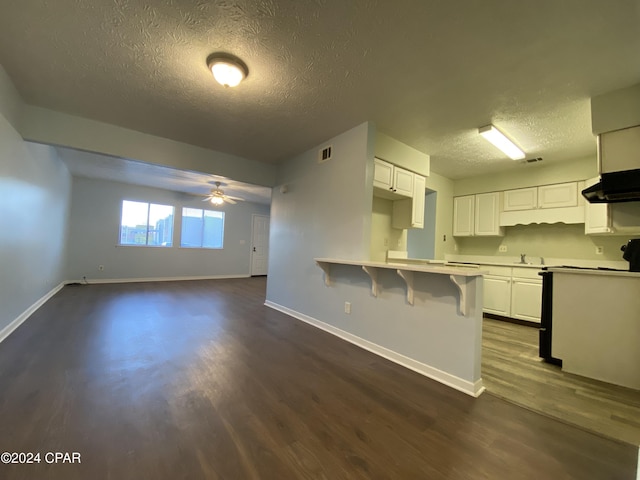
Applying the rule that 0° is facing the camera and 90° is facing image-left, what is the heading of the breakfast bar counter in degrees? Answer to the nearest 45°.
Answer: approximately 45°

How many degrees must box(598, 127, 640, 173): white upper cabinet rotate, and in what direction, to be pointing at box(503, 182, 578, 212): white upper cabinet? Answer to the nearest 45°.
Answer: approximately 90° to its right

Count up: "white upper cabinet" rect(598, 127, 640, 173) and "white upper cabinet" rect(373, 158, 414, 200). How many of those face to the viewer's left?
1

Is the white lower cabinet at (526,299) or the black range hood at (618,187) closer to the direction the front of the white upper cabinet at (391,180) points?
the black range hood

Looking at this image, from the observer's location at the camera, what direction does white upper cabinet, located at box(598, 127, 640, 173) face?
facing to the left of the viewer

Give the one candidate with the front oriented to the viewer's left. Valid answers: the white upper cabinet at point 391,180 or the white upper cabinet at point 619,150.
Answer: the white upper cabinet at point 619,150

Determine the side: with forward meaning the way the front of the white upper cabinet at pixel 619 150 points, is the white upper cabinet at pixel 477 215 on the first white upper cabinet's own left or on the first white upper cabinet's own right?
on the first white upper cabinet's own right

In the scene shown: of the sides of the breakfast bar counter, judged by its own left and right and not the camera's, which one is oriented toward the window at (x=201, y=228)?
right

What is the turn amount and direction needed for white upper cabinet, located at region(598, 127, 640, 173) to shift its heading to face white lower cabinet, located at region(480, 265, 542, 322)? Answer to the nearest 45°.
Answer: approximately 45° to its right

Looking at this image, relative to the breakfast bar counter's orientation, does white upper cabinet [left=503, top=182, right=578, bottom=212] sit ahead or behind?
behind
